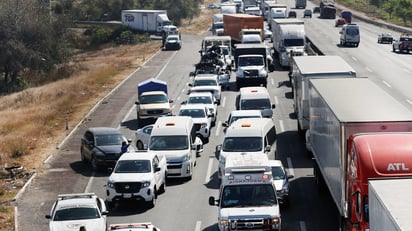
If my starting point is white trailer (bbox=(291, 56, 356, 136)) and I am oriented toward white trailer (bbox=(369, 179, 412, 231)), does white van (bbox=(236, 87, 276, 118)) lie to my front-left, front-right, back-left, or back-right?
back-right

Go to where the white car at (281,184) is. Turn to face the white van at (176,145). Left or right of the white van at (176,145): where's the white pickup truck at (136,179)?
left

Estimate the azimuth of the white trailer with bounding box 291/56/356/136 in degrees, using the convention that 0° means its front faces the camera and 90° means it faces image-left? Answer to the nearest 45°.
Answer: approximately 0°

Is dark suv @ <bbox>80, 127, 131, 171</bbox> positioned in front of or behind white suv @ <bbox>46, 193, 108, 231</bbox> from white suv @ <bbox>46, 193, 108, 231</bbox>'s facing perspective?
behind

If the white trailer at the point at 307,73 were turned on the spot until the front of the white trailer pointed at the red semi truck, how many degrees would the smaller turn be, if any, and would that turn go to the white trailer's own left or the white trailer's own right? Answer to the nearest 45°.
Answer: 0° — it already faces it

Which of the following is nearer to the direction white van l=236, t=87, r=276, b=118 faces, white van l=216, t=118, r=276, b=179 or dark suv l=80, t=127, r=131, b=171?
the white van

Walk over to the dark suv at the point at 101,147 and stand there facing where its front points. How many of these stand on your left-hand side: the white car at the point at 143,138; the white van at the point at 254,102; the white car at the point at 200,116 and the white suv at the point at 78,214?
3

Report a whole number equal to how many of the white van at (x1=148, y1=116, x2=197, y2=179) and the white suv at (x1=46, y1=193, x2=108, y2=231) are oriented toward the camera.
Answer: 2

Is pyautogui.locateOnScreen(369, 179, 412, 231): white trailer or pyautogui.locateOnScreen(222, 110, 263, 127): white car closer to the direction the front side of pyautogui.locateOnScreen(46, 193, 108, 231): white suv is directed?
the white trailer

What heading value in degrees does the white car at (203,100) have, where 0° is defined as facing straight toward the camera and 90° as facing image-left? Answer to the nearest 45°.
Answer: approximately 0°

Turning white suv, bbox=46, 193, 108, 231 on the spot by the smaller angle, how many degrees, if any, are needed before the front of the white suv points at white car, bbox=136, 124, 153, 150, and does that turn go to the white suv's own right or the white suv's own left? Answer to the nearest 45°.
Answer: approximately 180°

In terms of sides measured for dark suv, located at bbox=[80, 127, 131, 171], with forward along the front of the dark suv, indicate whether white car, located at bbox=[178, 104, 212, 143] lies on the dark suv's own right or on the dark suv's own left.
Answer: on the dark suv's own left
